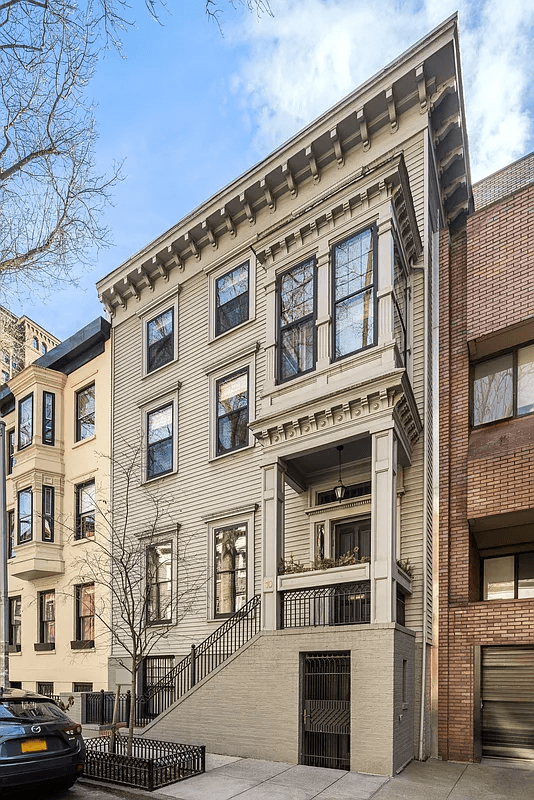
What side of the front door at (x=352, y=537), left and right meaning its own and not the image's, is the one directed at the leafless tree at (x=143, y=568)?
right

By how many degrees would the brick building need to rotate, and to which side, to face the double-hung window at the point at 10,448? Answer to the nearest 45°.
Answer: approximately 90° to its right

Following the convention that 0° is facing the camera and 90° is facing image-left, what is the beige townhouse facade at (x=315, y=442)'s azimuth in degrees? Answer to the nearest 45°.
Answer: approximately 45°

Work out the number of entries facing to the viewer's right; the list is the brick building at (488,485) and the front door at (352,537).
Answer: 0

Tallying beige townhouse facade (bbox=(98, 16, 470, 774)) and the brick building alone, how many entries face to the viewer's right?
0

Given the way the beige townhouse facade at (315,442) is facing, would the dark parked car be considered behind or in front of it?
in front

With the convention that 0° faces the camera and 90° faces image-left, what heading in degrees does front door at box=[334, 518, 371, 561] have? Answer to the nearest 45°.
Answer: approximately 45°
